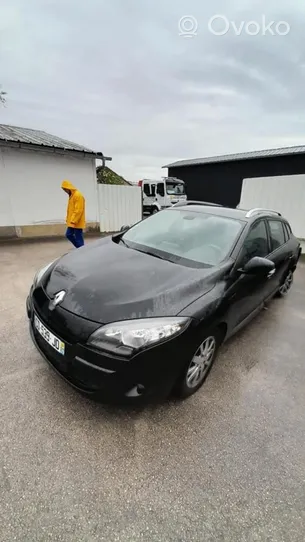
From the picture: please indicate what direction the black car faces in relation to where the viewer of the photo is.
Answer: facing the viewer and to the left of the viewer

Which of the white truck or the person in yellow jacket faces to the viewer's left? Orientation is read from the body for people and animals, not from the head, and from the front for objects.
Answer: the person in yellow jacket

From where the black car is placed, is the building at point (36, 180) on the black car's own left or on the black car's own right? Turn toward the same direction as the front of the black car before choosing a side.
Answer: on the black car's own right

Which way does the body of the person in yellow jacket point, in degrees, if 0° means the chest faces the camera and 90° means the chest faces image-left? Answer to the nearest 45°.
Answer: approximately 90°

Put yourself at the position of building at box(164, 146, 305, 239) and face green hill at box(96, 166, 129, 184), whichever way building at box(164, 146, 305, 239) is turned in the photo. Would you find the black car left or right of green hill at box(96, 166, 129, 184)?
left

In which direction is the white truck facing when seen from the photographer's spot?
facing the viewer and to the right of the viewer
